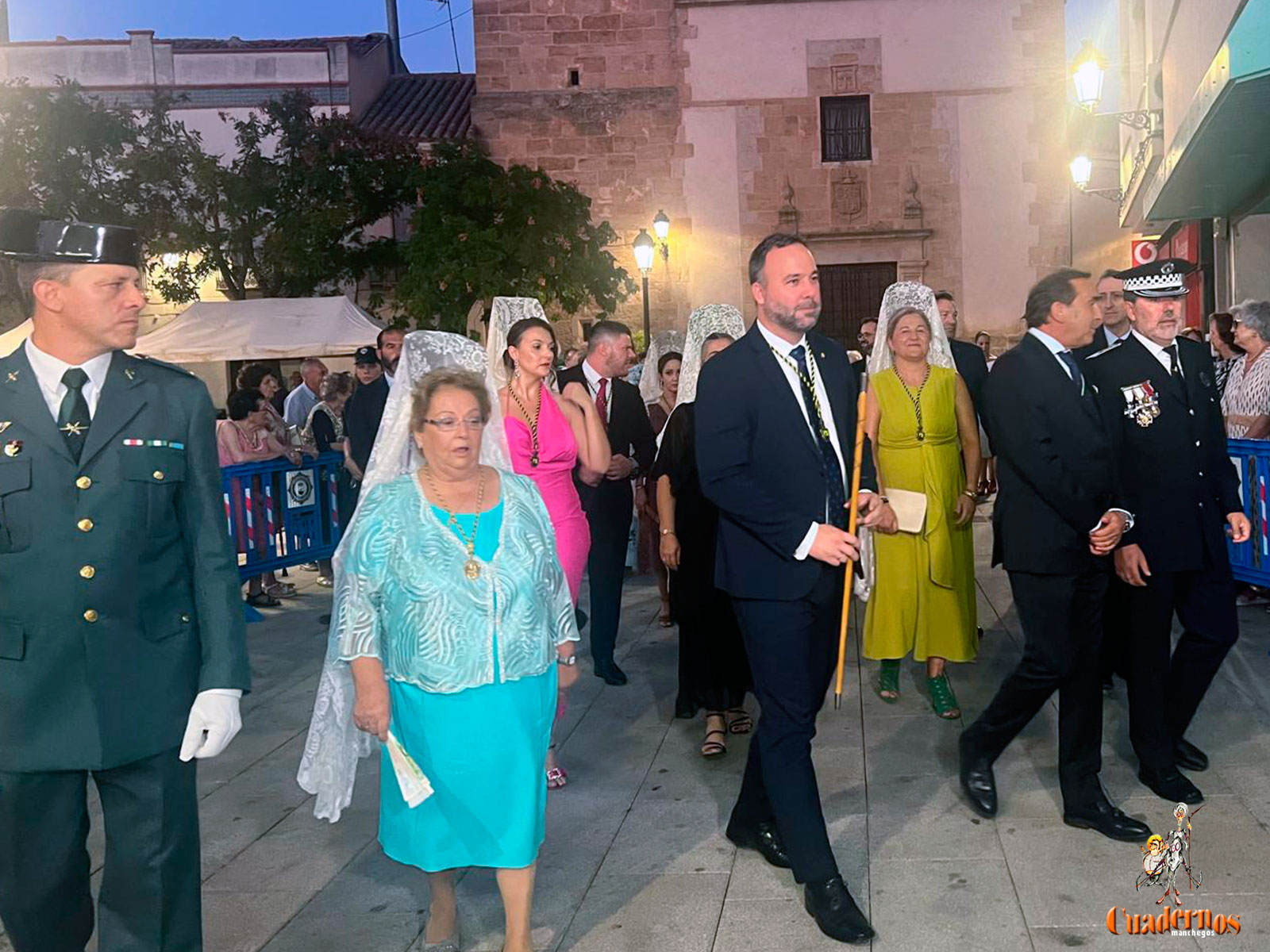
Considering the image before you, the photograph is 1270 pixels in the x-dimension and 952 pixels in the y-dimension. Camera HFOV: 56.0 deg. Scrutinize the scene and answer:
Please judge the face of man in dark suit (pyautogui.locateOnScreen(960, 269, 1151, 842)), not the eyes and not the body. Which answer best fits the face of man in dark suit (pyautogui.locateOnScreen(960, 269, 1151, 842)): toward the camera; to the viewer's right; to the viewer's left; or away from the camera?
to the viewer's right

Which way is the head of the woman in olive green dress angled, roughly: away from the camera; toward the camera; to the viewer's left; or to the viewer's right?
toward the camera

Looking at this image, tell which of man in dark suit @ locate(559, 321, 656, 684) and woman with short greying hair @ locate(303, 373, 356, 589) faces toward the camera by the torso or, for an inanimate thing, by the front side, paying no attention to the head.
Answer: the man in dark suit

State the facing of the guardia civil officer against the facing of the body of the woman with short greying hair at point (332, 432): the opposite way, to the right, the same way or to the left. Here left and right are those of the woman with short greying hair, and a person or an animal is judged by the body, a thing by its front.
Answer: to the right

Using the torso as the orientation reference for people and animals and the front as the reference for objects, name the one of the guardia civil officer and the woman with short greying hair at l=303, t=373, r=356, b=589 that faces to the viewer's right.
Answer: the woman with short greying hair

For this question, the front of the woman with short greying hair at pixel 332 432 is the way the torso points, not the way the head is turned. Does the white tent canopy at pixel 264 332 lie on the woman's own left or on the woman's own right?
on the woman's own left

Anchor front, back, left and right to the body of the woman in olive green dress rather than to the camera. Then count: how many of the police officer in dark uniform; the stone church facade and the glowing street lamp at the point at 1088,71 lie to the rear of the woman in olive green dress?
2

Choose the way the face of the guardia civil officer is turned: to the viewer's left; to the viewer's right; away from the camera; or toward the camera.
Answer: to the viewer's right

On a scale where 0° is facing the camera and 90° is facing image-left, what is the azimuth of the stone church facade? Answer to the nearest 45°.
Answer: approximately 0°

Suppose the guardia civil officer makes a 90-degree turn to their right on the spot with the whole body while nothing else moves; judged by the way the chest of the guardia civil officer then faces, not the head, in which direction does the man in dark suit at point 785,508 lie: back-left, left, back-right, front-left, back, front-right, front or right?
back

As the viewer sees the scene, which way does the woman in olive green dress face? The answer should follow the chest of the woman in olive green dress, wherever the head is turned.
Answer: toward the camera

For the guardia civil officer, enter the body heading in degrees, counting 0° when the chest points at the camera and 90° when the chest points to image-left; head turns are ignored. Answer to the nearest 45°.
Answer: approximately 0°

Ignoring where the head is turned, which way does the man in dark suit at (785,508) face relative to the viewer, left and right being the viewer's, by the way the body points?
facing the viewer and to the right of the viewer

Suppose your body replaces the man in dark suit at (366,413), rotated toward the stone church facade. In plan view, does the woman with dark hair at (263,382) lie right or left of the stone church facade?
left

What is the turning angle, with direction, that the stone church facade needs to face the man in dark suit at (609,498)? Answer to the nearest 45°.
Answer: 0° — it already faces them

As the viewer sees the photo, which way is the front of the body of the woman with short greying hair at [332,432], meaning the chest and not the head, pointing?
to the viewer's right

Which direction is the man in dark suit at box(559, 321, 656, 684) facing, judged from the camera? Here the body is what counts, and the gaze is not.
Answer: toward the camera

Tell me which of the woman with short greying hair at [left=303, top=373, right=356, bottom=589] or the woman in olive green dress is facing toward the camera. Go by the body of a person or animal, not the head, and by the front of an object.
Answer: the woman in olive green dress
